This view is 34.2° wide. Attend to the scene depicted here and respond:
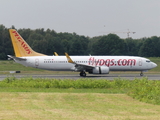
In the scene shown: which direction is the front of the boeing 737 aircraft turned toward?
to the viewer's right
